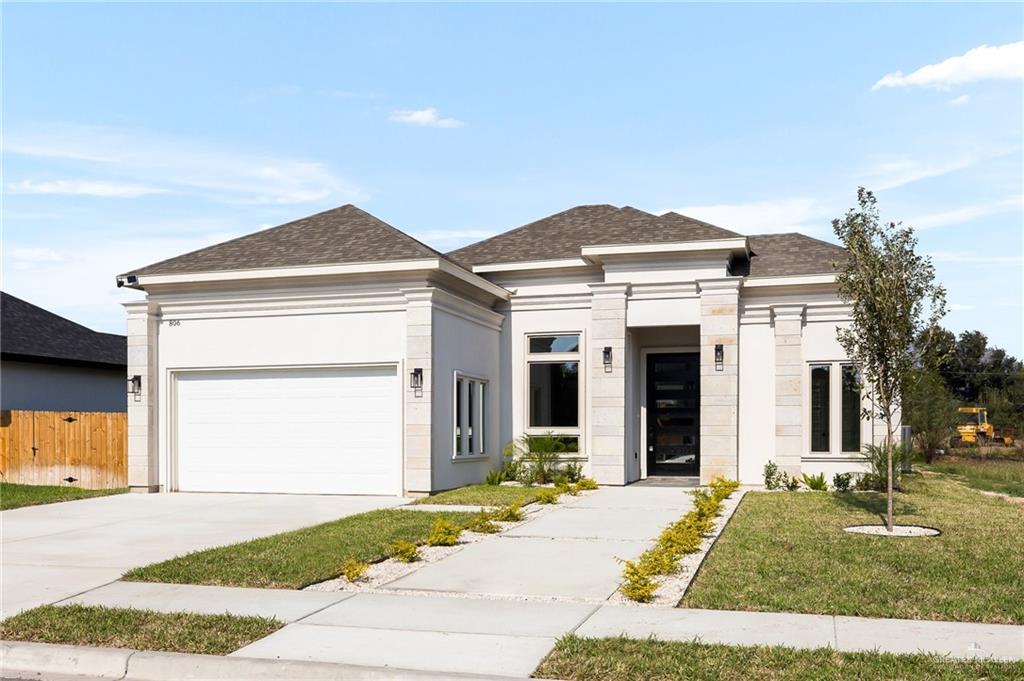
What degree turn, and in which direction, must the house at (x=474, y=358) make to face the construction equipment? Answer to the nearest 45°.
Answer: approximately 135° to its left

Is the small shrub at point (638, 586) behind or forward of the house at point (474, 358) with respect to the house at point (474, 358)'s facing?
forward

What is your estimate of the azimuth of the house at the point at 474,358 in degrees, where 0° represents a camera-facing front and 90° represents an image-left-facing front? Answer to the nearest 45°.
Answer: approximately 0°

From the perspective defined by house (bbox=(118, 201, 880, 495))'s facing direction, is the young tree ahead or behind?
ahead

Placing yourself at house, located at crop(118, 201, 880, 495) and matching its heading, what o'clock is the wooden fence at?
The wooden fence is roughly at 3 o'clock from the house.

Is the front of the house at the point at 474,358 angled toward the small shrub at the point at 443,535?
yes

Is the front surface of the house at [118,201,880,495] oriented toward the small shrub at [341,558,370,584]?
yes

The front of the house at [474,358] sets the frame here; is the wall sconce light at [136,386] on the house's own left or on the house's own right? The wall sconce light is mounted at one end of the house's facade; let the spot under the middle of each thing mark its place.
on the house's own right

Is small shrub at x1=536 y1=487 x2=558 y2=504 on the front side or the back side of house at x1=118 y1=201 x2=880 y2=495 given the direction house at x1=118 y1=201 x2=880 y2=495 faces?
on the front side

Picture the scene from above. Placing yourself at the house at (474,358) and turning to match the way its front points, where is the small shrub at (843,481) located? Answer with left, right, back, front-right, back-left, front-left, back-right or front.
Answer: left
